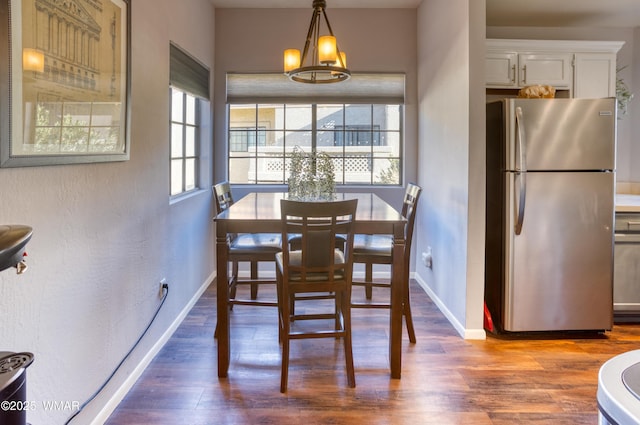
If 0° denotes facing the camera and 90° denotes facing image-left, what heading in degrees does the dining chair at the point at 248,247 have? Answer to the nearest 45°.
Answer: approximately 270°

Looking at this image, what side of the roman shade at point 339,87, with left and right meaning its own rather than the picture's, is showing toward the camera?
front

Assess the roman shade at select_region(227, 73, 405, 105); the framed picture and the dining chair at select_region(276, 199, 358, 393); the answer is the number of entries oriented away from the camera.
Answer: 1

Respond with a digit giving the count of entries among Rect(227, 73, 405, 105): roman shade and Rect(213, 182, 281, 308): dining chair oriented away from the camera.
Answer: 0

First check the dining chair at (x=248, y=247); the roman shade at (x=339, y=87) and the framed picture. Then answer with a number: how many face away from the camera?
0

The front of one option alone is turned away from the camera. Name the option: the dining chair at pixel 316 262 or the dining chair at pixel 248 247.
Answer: the dining chair at pixel 316 262

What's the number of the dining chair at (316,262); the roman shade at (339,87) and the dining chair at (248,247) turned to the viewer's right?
1

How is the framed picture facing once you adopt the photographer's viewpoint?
facing the viewer and to the right of the viewer

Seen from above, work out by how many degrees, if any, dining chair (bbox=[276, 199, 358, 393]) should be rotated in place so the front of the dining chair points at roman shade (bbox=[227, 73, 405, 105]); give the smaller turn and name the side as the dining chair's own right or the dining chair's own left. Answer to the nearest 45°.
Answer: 0° — it already faces it

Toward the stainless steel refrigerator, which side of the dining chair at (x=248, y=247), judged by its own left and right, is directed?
front

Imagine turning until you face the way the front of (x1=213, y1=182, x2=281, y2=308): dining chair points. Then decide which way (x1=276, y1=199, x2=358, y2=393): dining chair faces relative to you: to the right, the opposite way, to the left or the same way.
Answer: to the left

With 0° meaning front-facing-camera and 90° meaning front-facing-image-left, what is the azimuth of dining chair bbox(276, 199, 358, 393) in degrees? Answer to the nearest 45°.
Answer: approximately 180°
